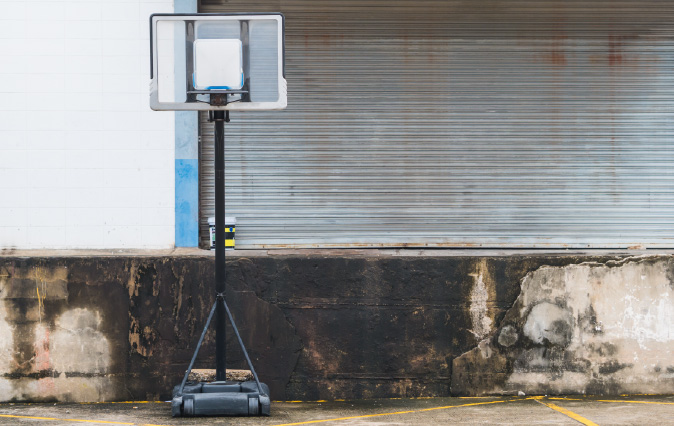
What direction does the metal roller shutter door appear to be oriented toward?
toward the camera
